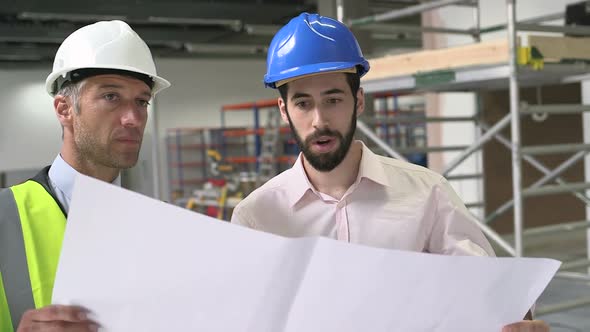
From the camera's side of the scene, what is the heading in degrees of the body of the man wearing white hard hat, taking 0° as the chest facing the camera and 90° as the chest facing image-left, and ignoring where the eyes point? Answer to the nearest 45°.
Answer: approximately 315°

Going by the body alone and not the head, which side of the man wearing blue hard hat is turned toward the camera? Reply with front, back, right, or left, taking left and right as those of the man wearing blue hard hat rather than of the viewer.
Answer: front

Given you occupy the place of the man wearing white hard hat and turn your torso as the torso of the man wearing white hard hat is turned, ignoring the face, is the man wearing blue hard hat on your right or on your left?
on your left

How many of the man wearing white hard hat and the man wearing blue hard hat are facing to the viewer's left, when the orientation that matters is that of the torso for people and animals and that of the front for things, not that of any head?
0

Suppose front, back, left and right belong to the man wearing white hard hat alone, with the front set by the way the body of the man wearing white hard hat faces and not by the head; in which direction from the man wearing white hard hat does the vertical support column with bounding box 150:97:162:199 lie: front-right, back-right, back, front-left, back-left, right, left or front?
back-left

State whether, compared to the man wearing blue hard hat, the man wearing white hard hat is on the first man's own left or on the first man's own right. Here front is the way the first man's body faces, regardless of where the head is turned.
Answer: on the first man's own right

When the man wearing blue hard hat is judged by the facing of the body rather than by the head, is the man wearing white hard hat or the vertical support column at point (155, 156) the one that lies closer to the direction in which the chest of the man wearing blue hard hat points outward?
the man wearing white hard hat

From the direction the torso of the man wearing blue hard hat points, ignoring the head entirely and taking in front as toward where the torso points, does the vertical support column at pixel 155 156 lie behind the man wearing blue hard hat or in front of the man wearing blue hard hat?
behind

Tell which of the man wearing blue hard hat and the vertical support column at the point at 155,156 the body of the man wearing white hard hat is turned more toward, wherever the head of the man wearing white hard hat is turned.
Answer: the man wearing blue hard hat

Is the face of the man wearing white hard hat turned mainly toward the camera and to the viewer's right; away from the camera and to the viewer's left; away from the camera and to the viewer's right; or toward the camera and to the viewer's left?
toward the camera and to the viewer's right
